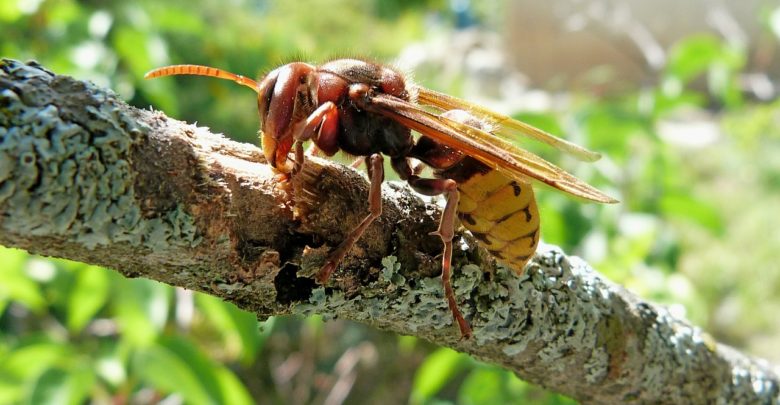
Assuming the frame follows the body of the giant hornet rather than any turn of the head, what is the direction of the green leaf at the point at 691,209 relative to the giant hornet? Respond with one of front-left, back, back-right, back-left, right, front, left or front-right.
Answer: back-right

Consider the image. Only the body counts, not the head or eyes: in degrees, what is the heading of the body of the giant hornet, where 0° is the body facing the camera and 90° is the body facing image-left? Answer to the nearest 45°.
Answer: approximately 90°
